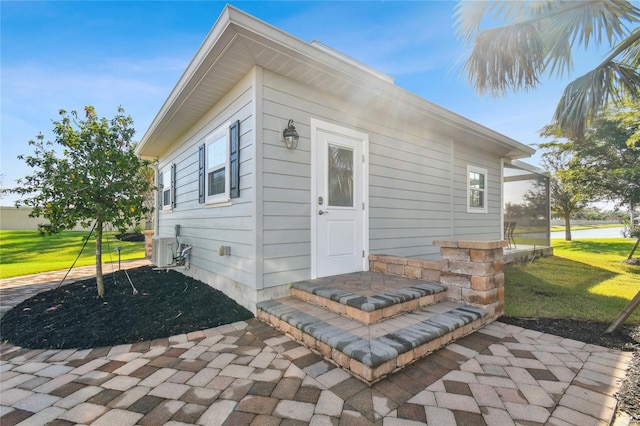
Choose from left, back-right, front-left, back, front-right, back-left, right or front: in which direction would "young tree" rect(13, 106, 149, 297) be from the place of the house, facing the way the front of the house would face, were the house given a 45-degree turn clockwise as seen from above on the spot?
right

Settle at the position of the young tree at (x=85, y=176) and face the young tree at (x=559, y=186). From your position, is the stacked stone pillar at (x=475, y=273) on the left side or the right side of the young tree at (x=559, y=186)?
right

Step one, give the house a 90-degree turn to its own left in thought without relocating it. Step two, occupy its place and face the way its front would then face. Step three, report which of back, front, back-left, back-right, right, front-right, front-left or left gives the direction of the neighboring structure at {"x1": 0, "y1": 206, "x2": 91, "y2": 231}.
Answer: left

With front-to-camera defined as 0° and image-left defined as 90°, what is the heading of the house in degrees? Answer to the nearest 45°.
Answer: approximately 315°

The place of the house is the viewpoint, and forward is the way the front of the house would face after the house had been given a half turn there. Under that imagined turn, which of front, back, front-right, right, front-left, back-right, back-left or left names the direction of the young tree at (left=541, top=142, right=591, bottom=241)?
right
